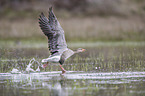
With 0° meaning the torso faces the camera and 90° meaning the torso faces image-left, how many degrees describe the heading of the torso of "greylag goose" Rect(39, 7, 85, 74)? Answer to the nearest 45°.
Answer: approximately 270°
